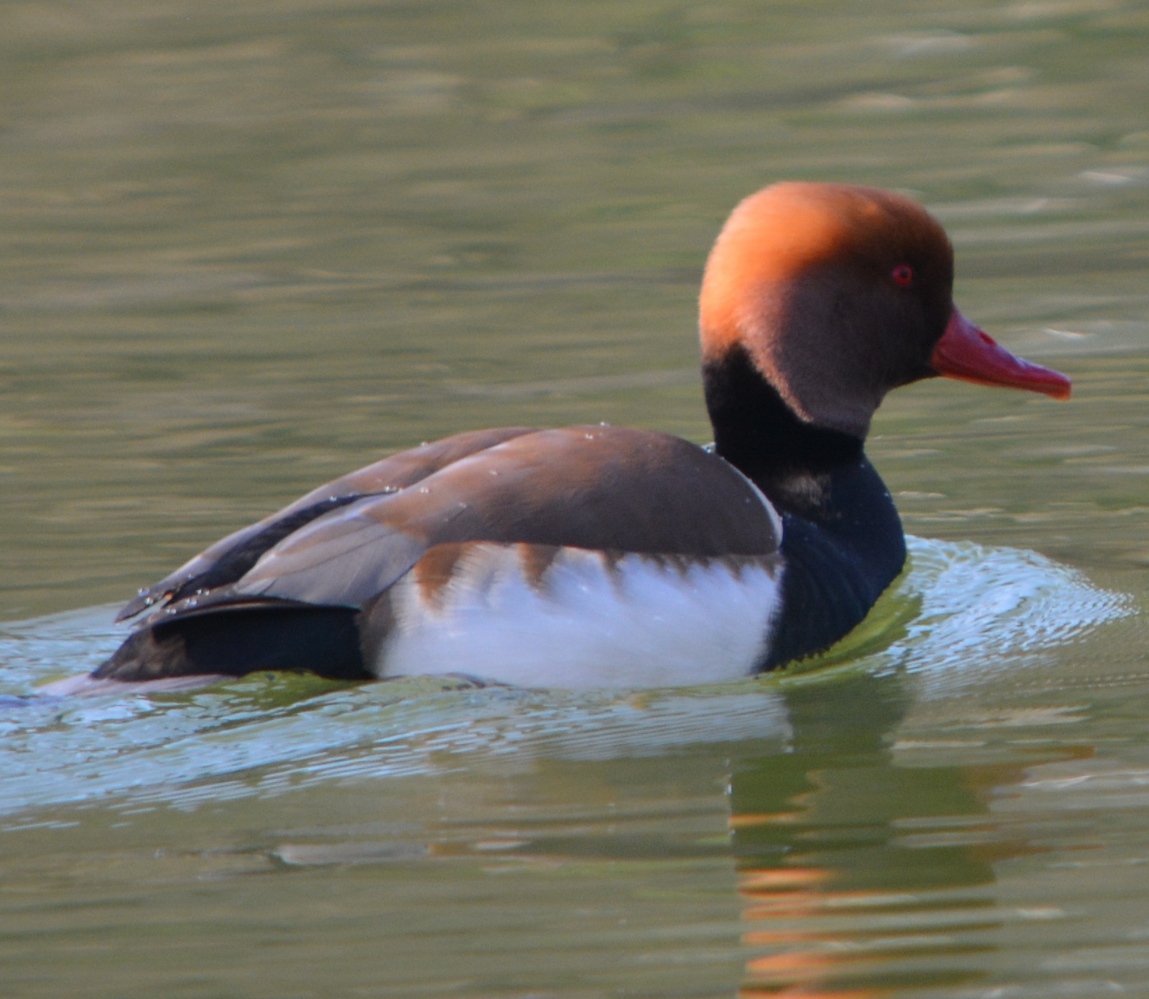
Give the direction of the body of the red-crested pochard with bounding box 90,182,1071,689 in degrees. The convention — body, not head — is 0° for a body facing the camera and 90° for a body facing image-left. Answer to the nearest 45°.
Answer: approximately 270°
